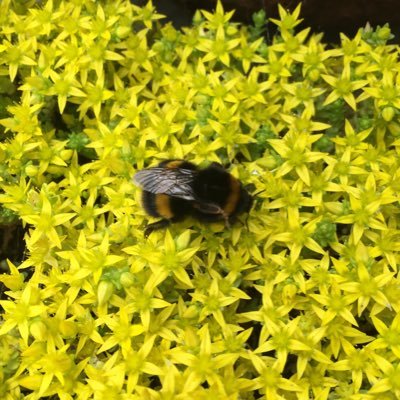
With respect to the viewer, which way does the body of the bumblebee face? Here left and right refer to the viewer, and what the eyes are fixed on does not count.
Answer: facing to the right of the viewer
